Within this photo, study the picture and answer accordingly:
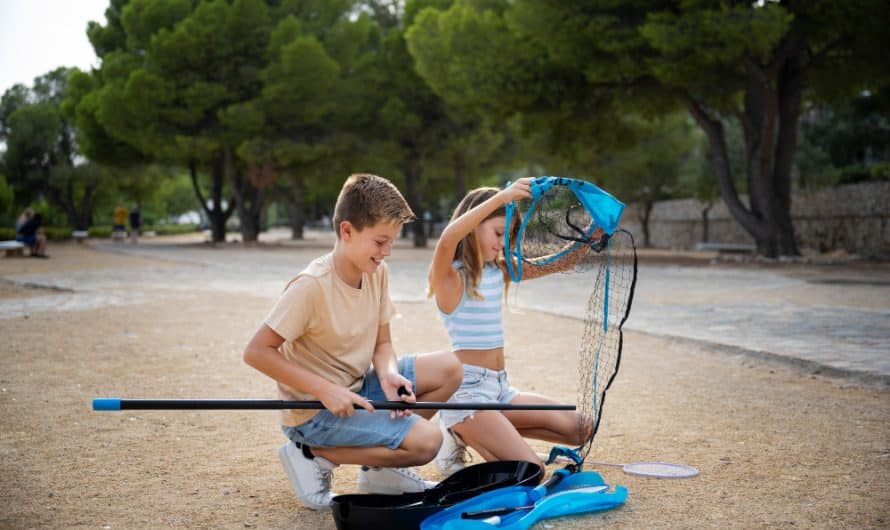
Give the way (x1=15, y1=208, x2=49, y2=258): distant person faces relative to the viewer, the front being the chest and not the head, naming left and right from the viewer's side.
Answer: facing to the right of the viewer

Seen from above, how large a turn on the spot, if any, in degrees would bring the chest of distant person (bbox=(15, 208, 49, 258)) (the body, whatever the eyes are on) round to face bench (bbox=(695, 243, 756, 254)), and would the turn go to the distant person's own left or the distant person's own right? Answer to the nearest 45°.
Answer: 0° — they already face it

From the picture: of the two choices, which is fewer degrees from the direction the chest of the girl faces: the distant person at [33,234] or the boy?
the boy

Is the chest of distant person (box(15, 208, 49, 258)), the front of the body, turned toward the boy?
no

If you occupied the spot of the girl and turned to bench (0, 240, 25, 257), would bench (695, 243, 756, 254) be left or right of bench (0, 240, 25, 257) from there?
right

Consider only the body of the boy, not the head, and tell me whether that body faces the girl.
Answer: no

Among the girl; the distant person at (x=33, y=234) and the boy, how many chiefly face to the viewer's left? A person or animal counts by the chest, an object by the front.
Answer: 0

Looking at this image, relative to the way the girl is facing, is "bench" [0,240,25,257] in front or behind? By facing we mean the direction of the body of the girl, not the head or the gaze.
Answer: behind

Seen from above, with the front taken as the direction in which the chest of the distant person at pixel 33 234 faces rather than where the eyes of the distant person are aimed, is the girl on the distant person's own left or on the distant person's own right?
on the distant person's own right

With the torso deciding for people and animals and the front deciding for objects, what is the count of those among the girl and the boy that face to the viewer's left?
0

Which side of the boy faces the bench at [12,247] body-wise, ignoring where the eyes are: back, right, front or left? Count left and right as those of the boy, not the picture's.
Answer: back

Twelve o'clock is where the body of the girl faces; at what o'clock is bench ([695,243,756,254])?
The bench is roughly at 8 o'clock from the girl.

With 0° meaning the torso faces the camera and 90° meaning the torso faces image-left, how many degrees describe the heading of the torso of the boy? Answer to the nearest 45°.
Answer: approximately 315°
